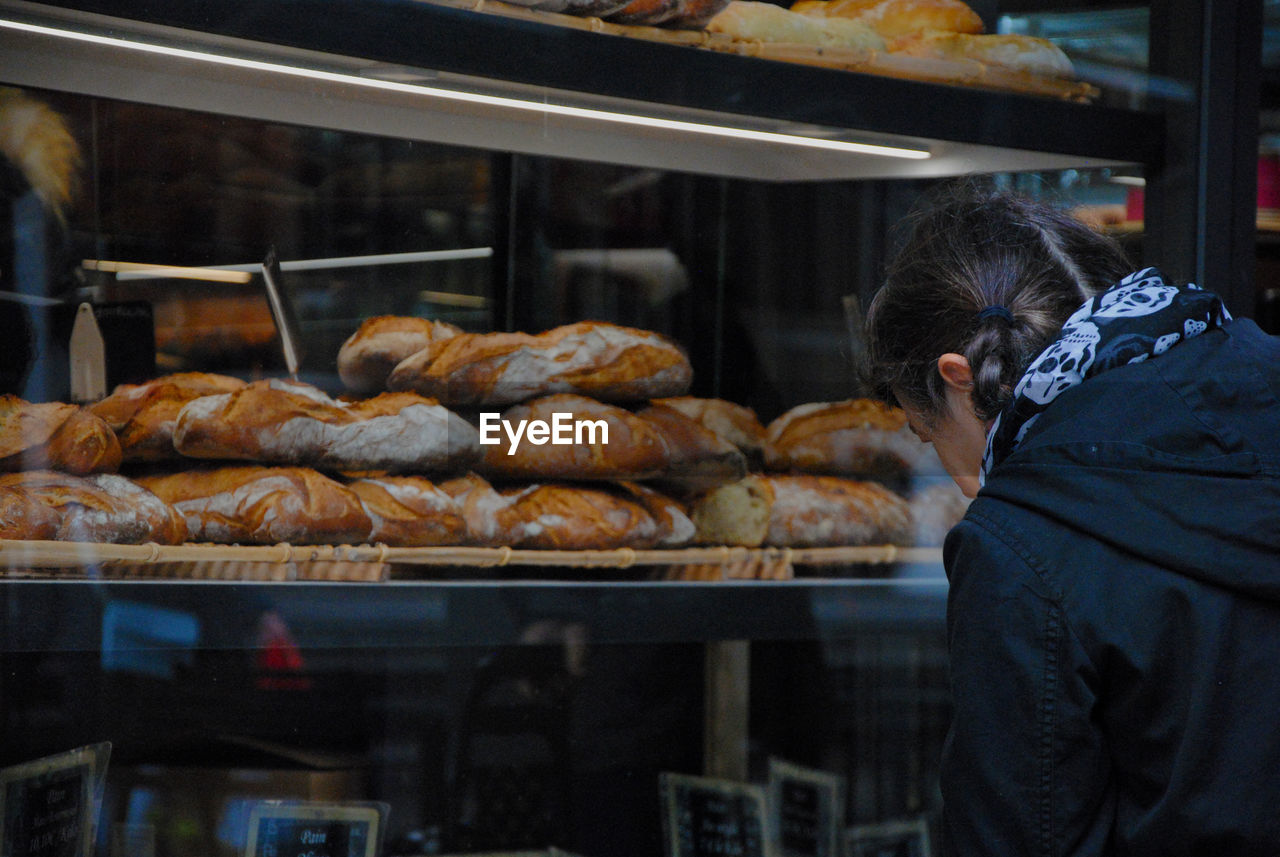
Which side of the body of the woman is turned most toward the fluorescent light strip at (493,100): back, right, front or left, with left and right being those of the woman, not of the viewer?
front

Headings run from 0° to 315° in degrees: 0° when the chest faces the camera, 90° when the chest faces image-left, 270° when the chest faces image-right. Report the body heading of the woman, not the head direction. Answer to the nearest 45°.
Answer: approximately 135°

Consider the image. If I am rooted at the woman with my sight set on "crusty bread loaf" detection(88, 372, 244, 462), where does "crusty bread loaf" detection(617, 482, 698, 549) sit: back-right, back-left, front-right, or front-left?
front-right

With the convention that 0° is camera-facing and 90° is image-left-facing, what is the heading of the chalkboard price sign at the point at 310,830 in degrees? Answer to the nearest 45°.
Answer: approximately 0°

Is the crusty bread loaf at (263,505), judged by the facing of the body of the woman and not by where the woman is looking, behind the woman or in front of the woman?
in front

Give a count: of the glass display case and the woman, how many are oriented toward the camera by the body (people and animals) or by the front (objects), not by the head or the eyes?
1

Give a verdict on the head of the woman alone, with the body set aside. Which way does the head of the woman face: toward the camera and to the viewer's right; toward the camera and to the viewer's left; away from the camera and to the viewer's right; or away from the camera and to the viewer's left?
away from the camera and to the viewer's left

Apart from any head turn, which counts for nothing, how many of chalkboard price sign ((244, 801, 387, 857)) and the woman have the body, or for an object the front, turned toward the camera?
1

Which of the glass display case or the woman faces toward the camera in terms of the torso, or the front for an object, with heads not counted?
the glass display case

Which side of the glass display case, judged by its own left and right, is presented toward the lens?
front
